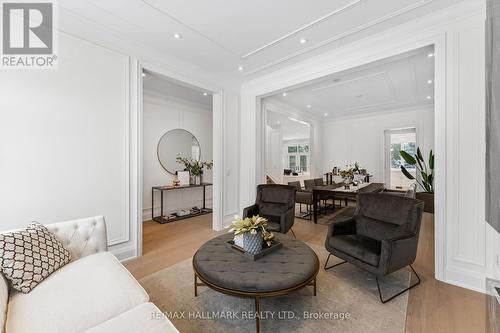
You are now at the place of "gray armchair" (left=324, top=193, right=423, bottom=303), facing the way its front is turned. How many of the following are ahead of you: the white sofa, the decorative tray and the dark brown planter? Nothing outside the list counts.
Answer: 2

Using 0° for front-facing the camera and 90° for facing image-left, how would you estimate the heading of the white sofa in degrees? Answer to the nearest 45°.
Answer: approximately 225°

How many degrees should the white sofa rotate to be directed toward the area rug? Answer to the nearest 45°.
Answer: approximately 45° to its right

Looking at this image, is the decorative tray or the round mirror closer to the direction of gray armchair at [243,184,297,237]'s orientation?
the decorative tray

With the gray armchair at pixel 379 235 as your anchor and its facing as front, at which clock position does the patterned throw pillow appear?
The patterned throw pillow is roughly at 12 o'clock from the gray armchair.

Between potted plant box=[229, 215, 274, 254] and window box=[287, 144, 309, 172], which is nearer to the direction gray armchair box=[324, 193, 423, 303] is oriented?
the potted plant

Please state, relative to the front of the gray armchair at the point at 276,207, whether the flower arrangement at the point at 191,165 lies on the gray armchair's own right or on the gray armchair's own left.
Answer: on the gray armchair's own right

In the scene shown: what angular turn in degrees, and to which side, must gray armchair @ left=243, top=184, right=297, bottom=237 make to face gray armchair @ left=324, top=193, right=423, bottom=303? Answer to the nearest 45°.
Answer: approximately 90° to its left

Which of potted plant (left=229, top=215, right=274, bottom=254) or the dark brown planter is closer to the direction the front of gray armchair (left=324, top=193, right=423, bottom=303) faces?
the potted plant
